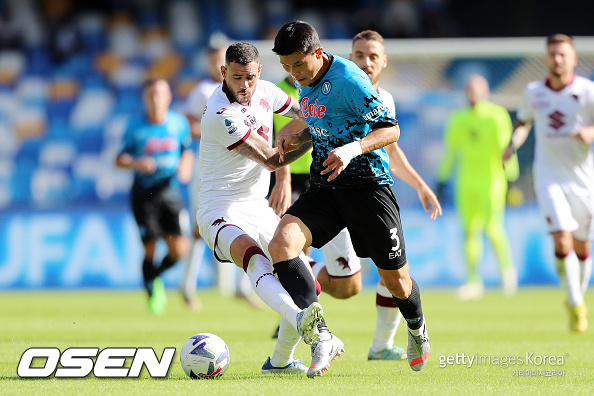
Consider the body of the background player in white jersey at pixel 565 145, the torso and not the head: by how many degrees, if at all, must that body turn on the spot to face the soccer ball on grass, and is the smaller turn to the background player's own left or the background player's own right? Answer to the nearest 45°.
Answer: approximately 45° to the background player's own right

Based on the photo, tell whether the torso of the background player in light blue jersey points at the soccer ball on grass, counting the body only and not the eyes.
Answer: yes

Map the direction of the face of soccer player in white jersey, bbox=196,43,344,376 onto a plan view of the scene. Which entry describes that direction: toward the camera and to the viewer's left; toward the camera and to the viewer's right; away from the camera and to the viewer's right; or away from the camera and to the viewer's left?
toward the camera and to the viewer's right

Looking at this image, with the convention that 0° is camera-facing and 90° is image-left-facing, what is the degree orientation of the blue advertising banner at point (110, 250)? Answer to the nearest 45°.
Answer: approximately 0°

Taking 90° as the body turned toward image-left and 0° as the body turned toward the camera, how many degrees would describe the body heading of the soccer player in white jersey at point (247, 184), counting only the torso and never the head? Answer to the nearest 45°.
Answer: approximately 315°

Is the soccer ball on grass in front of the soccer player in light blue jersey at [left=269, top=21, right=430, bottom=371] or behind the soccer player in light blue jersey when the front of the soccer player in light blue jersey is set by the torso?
in front

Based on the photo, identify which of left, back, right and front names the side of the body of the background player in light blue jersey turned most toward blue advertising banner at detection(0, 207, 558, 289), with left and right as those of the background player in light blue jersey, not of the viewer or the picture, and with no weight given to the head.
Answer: back
